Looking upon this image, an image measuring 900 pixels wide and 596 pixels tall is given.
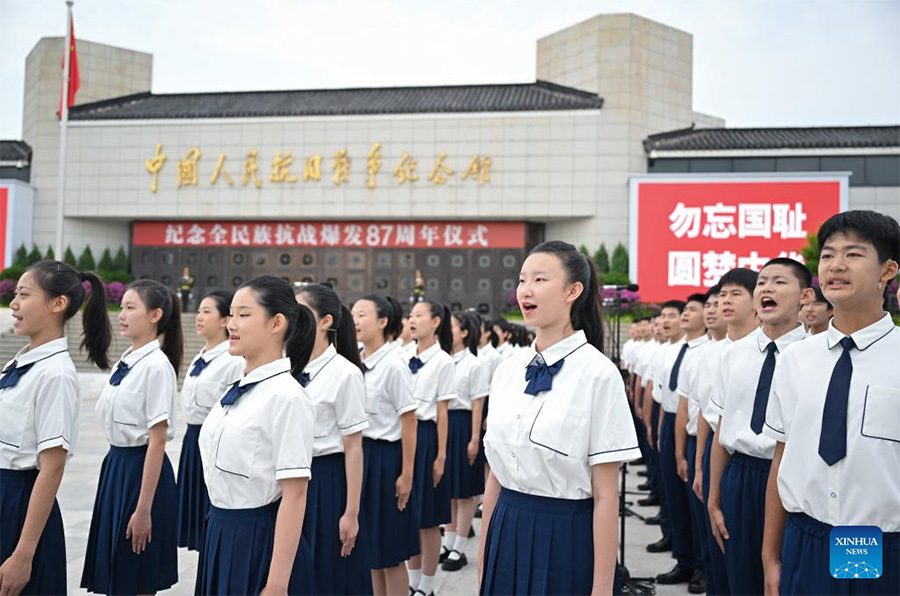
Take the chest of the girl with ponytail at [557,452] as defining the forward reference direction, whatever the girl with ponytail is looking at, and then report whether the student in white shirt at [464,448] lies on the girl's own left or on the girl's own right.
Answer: on the girl's own right

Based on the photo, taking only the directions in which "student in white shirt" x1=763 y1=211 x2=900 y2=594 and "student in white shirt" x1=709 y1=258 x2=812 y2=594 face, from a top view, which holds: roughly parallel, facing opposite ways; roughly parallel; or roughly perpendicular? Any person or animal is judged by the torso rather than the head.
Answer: roughly parallel

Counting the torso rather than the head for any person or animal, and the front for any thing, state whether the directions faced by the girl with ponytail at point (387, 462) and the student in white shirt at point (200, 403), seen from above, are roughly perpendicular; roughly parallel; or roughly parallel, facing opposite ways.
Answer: roughly parallel

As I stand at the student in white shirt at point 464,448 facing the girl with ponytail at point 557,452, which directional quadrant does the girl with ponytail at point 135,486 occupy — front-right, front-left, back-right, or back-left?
front-right

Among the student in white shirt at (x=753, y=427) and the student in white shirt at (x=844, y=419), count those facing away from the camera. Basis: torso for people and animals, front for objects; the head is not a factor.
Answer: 0

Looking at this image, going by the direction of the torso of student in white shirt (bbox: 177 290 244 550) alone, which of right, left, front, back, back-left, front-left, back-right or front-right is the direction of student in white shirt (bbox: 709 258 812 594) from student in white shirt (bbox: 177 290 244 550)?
left

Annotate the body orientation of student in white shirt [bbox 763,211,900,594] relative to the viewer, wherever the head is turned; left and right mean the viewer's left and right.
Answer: facing the viewer and to the left of the viewer

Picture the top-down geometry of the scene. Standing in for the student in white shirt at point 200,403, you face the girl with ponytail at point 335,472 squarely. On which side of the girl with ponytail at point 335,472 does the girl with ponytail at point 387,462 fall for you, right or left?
left
